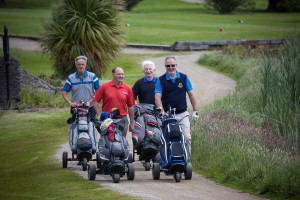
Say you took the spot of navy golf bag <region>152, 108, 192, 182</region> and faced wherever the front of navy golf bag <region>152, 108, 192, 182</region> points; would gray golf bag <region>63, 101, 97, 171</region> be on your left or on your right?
on your right

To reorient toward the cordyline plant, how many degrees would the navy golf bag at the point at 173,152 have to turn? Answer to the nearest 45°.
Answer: approximately 180°

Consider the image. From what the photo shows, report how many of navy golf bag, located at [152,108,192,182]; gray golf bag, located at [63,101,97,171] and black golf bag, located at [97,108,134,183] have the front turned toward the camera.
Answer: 3

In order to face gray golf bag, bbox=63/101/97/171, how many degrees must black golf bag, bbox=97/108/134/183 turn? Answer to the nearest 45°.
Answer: approximately 135° to its right

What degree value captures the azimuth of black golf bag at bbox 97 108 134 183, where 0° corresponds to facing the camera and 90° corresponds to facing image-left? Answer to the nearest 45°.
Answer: approximately 0°

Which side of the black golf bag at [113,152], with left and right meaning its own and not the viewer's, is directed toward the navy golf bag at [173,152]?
left

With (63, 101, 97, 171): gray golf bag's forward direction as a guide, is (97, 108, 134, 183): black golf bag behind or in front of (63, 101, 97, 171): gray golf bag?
in front

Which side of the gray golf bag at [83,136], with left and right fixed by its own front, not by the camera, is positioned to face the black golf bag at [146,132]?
left

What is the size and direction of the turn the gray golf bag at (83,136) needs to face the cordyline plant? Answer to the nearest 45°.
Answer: approximately 180°

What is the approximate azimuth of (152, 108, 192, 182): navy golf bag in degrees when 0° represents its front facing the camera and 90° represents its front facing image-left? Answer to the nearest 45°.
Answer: approximately 0°
